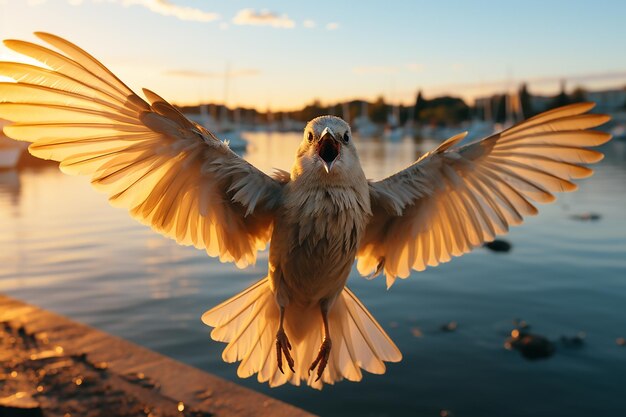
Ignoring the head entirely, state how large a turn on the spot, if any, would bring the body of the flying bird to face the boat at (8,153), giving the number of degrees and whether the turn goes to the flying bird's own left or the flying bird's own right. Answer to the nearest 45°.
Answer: approximately 135° to the flying bird's own right

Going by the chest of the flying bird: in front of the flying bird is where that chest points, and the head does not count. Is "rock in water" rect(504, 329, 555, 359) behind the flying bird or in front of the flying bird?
behind

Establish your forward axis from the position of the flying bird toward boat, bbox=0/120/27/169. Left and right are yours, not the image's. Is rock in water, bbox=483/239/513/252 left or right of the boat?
right
